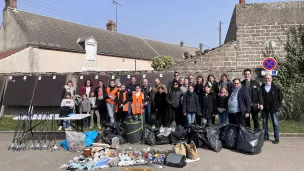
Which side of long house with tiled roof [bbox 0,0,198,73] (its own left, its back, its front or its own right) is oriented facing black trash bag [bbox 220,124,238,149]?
front

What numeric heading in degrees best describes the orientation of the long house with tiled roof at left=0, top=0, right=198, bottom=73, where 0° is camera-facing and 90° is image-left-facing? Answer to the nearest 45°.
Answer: approximately 315°

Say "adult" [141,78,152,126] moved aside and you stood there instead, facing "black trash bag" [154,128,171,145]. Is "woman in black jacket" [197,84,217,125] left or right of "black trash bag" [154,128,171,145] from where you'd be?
left

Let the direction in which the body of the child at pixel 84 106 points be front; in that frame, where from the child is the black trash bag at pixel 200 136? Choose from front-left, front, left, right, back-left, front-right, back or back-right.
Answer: front-left

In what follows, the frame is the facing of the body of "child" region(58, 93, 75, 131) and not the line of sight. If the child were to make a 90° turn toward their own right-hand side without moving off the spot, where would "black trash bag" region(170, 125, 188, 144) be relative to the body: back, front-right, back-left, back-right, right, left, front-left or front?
back-left

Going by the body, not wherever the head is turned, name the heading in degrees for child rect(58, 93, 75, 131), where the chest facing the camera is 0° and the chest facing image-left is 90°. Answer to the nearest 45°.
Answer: approximately 0°

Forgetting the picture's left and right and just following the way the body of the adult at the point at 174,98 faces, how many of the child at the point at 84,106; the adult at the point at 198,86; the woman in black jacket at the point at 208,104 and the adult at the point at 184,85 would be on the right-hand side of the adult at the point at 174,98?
1

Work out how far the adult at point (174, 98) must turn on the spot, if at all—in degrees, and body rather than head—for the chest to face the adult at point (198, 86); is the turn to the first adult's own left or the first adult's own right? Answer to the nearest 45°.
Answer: approximately 90° to the first adult's own left

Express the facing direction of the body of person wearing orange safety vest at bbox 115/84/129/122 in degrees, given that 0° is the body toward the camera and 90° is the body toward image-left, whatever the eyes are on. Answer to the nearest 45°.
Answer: approximately 0°

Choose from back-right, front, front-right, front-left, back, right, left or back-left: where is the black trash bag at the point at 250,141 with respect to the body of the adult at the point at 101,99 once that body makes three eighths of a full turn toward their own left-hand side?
right

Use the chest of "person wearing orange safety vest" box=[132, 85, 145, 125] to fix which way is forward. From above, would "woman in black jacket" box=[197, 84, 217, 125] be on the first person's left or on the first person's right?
on the first person's left

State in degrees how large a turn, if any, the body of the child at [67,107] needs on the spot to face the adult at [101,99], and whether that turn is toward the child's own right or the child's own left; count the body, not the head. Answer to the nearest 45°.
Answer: approximately 90° to the child's own left
